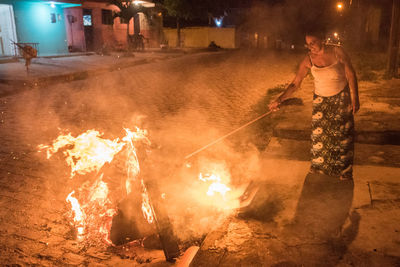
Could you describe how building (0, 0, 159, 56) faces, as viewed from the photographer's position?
facing the viewer and to the right of the viewer

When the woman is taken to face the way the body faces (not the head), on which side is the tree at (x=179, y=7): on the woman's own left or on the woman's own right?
on the woman's own right

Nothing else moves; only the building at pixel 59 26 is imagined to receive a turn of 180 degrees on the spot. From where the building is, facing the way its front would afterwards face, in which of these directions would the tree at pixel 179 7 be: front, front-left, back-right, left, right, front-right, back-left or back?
right

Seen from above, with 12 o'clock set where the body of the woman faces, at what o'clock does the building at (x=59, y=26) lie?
The building is roughly at 3 o'clock from the woman.

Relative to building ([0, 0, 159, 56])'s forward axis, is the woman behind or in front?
in front

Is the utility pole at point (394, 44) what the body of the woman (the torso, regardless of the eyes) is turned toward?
no

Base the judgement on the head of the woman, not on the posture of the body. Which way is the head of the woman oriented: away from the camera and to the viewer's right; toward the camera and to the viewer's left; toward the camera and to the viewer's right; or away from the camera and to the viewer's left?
toward the camera and to the viewer's left

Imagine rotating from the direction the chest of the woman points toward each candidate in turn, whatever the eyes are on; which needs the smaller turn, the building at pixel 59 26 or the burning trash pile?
the burning trash pile

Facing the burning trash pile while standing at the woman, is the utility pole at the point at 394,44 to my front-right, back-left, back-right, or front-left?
back-right

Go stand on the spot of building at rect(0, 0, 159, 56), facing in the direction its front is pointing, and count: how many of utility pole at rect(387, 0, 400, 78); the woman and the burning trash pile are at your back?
0

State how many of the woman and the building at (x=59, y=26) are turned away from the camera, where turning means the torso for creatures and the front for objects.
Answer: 0
